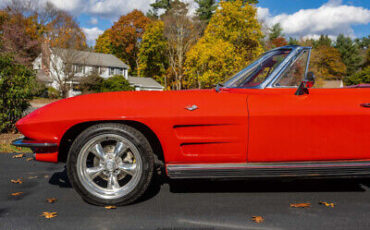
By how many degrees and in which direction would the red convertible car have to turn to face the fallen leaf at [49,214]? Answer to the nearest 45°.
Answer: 0° — it already faces it

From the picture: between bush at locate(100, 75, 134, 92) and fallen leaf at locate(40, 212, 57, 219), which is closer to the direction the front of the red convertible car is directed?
the fallen leaf

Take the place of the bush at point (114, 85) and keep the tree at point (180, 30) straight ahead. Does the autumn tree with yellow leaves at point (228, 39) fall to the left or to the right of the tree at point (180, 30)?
right

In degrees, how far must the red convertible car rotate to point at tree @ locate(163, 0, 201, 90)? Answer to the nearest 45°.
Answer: approximately 90° to its right

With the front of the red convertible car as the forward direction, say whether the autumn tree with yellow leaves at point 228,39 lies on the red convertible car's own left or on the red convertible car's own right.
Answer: on the red convertible car's own right

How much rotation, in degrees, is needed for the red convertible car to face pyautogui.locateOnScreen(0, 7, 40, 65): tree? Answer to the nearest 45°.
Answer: approximately 45° to its right

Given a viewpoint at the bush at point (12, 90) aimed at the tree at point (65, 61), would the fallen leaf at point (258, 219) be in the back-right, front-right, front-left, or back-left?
back-right

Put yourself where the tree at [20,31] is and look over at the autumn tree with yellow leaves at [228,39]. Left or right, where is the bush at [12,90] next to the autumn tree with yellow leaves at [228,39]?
right

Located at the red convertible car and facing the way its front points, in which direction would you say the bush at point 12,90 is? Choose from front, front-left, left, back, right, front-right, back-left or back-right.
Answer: front-right

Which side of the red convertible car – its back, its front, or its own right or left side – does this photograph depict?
left
